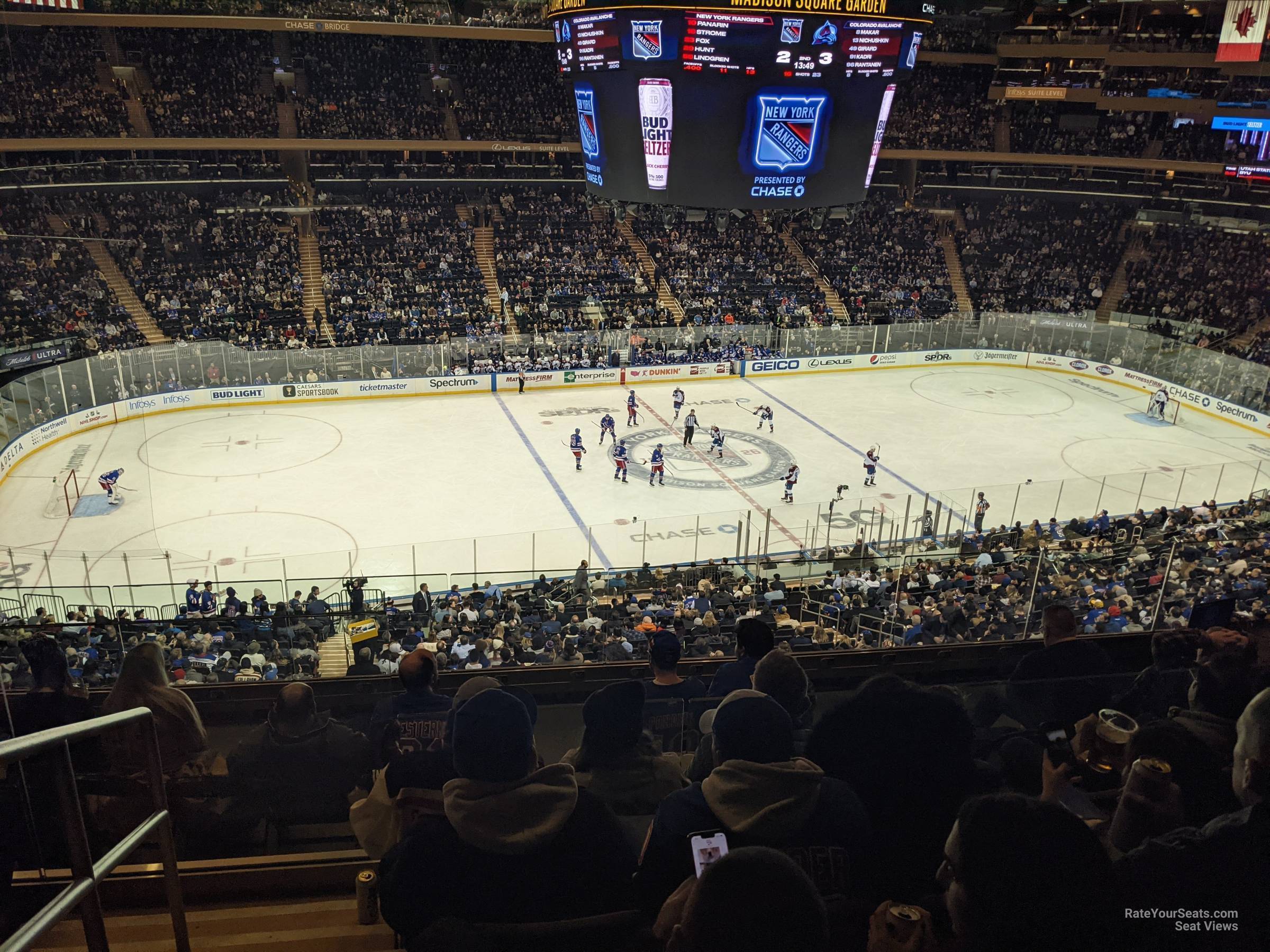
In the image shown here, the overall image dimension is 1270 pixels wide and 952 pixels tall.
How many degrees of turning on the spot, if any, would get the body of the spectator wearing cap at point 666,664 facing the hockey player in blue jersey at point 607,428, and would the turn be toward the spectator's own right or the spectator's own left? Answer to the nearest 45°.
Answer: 0° — they already face them

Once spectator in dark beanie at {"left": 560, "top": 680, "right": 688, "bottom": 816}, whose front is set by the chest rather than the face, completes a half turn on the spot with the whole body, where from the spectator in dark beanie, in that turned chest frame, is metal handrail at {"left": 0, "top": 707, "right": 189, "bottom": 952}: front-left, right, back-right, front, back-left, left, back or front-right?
front-right

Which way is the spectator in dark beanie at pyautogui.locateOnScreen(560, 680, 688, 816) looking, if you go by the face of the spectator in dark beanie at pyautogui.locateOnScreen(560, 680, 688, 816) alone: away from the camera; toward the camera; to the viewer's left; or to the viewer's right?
away from the camera

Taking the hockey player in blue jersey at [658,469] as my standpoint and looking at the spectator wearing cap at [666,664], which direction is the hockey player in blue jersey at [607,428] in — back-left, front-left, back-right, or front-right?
back-right

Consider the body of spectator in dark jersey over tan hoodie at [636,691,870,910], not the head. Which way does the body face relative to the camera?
away from the camera

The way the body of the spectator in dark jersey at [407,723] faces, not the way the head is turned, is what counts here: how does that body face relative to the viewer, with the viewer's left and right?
facing away from the viewer

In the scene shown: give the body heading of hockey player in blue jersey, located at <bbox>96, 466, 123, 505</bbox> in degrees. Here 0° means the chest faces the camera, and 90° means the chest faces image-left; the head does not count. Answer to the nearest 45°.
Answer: approximately 270°

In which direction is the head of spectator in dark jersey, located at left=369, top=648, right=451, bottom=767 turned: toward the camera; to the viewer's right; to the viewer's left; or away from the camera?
away from the camera

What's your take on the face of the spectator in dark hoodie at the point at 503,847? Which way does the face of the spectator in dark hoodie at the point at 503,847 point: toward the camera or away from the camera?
away from the camera

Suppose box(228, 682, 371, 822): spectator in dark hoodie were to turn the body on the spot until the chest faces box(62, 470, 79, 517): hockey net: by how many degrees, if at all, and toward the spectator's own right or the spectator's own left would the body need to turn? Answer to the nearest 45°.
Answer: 0° — they already face it

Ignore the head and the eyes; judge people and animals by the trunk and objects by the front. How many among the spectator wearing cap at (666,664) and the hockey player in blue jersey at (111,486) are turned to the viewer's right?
1

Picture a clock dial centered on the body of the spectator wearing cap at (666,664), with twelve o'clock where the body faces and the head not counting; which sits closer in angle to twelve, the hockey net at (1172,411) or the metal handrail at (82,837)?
the hockey net
